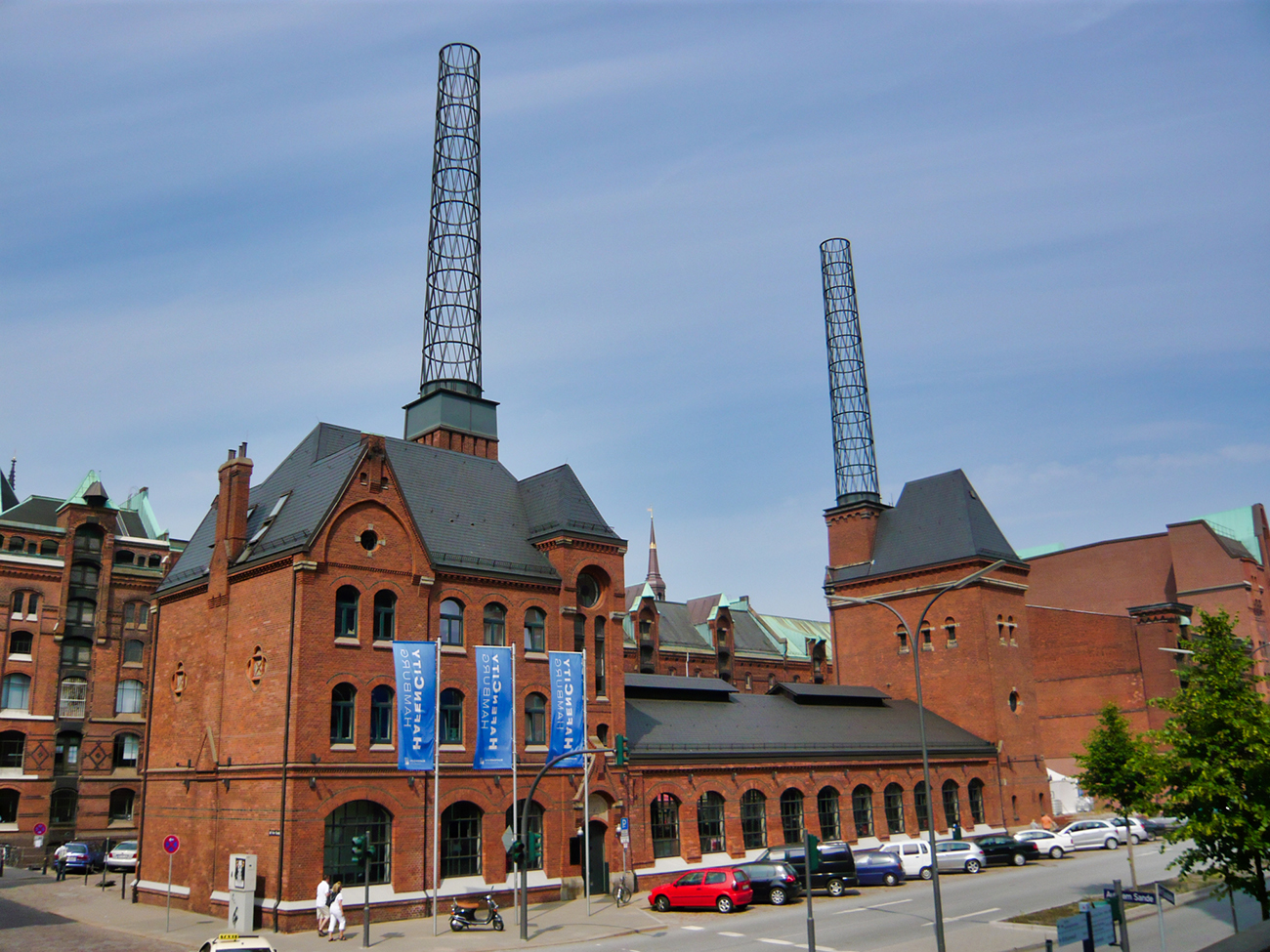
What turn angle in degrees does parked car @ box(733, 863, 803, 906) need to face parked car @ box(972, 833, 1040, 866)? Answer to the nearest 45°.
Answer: approximately 90° to its right

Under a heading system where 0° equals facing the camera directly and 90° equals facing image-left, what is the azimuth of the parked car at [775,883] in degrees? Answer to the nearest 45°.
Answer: approximately 135°

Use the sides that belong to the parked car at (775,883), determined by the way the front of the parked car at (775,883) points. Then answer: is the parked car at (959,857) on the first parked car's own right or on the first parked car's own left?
on the first parked car's own right

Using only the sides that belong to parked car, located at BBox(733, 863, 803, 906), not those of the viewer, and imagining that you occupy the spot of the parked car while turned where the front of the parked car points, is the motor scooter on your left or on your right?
on your left

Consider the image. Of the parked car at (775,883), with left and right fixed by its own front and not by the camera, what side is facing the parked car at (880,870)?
right

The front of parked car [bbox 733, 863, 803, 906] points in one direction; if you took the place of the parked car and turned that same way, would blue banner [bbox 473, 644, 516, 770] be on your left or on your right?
on your left

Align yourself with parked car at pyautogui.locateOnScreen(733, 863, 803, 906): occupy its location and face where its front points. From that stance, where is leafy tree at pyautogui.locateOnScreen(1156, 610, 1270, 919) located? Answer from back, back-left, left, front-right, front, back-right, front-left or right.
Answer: back
